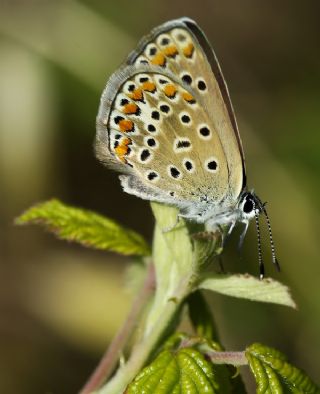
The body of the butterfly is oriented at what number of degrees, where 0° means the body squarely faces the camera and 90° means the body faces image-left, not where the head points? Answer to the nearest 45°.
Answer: approximately 270°
